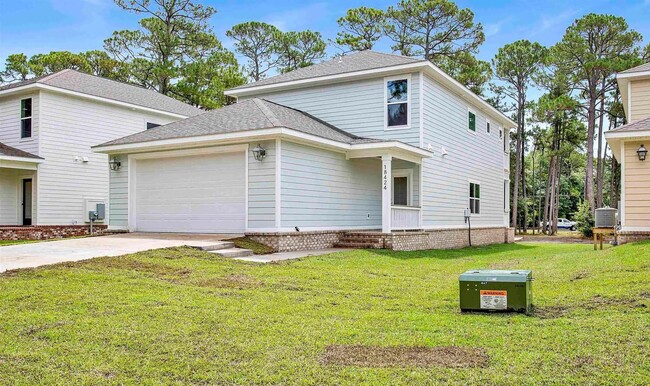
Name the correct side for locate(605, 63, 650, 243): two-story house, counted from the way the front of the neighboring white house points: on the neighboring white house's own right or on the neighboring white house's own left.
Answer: on the neighboring white house's own left

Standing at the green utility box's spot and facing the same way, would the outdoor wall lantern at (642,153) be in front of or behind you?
behind

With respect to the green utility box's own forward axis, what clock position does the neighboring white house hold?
The neighboring white house is roughly at 4 o'clock from the green utility box.

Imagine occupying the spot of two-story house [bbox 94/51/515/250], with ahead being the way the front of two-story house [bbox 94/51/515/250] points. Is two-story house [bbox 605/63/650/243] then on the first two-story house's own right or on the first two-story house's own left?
on the first two-story house's own left

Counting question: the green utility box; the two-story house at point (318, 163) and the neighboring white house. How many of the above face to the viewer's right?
0

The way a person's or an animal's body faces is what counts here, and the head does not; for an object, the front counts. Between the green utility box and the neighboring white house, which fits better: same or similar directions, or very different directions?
same or similar directions

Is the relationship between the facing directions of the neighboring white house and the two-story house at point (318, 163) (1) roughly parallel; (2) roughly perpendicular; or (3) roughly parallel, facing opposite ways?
roughly parallel

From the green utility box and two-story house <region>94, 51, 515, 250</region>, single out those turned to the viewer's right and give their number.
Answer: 0

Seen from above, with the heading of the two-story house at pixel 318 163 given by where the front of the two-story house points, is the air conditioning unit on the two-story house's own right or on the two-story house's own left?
on the two-story house's own left

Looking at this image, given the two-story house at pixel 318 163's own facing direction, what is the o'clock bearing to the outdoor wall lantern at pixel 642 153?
The outdoor wall lantern is roughly at 8 o'clock from the two-story house.

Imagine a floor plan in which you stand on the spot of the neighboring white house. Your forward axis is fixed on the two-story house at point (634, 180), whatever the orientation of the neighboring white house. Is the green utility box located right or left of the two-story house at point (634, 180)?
right

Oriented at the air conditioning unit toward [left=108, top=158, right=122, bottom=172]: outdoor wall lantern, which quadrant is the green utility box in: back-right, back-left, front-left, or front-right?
front-left

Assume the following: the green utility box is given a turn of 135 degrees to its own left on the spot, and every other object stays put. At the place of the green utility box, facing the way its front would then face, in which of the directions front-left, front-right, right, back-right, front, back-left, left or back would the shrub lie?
front-left

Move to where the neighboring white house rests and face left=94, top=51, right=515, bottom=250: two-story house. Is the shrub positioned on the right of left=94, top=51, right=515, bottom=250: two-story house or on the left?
left

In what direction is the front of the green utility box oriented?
toward the camera

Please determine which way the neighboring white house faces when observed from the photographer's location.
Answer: facing the viewer and to the left of the viewer
